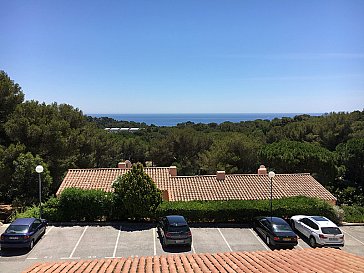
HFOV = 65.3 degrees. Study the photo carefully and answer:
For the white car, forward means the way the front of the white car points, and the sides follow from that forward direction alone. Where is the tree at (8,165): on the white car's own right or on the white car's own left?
on the white car's own left

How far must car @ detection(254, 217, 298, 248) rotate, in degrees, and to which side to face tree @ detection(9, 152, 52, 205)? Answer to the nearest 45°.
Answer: approximately 45° to its left

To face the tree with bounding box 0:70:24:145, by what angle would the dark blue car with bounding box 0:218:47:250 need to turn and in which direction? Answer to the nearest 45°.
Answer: approximately 45° to its left

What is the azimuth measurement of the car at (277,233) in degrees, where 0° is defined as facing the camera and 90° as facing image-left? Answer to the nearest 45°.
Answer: approximately 135°

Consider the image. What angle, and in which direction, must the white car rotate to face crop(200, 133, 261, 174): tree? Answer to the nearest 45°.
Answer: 0° — it already faces it

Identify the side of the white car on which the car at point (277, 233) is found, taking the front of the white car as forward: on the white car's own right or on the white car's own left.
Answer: on the white car's own left

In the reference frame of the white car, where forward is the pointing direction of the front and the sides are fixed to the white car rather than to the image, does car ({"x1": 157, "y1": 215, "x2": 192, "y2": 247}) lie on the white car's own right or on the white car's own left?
on the white car's own left
